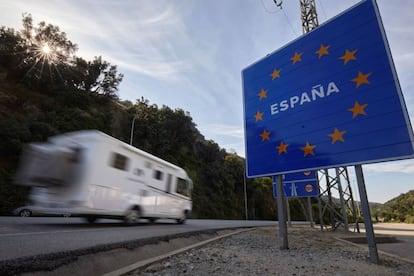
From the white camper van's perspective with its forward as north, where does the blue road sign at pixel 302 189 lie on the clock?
The blue road sign is roughly at 1 o'clock from the white camper van.

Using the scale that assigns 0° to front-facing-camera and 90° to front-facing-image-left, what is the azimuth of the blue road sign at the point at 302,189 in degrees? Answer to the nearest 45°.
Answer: approximately 0°

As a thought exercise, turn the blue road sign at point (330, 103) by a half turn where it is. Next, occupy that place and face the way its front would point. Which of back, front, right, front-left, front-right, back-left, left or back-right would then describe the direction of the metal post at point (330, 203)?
front-left

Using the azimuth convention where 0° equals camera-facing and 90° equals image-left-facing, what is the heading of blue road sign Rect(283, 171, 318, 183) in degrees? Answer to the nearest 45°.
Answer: approximately 0°

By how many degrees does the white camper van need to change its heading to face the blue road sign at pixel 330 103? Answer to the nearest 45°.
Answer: approximately 90° to its right

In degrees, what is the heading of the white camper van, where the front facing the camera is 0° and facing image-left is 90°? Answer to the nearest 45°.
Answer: approximately 225°

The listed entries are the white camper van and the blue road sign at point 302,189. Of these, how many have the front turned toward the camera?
1

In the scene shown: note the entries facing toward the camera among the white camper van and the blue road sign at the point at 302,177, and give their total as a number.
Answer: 1

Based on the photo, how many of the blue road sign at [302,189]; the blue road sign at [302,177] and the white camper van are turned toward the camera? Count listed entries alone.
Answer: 2
